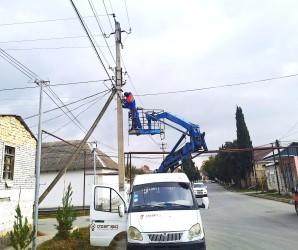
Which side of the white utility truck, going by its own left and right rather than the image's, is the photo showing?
front

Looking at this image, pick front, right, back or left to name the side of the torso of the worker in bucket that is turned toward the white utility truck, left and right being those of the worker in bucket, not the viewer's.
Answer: left

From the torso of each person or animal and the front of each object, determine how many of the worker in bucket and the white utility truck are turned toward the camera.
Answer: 1

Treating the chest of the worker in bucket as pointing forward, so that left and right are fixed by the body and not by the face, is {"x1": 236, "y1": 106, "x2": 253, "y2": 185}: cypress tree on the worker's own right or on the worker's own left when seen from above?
on the worker's own right

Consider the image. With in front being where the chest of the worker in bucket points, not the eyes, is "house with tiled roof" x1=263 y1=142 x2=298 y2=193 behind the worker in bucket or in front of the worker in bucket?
behind

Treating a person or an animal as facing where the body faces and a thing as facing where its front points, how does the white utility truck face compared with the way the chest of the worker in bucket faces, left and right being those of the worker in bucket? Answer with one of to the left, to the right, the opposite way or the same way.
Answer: to the left

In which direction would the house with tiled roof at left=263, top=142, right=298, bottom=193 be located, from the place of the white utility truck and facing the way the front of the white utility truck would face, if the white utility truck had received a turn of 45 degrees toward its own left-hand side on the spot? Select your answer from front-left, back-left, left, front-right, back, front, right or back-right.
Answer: left

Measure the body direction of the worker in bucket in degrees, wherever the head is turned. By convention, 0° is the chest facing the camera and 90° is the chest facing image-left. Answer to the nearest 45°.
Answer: approximately 90°

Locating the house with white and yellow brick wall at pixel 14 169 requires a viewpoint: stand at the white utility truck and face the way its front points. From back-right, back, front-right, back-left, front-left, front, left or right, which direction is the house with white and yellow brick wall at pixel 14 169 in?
back-right
